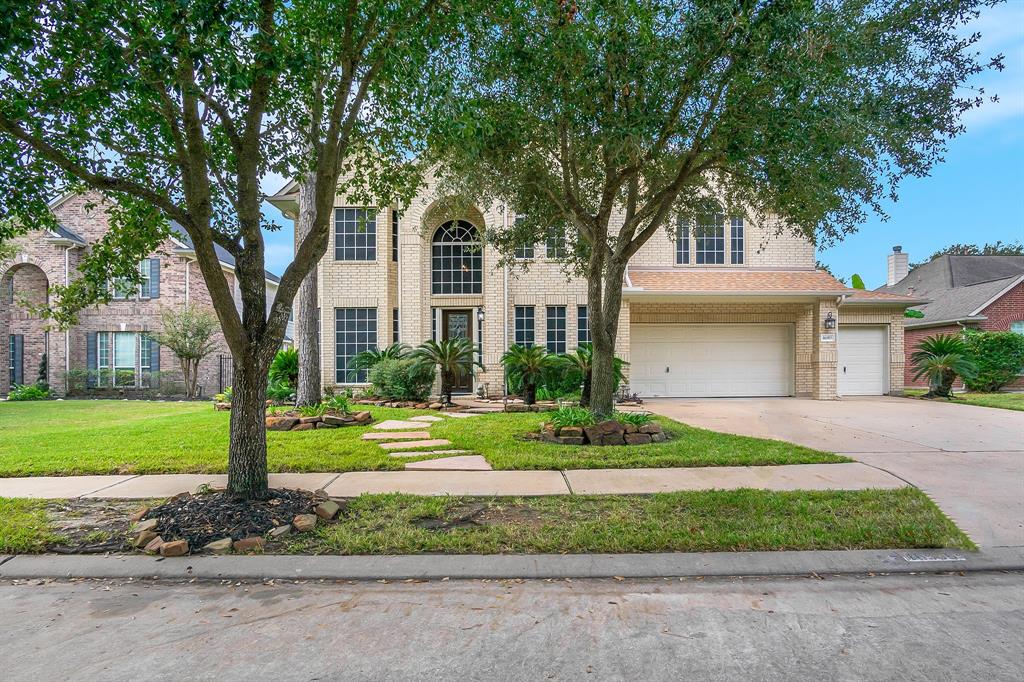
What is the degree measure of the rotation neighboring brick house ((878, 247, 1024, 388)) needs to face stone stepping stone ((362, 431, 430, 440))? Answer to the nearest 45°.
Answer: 0° — it already faces it

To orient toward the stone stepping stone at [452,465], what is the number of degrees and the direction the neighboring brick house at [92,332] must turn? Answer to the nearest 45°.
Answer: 0° — it already faces it

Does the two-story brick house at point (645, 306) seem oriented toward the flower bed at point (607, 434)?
yes

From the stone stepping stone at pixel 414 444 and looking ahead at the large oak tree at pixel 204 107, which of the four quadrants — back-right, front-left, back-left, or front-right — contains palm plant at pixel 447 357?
back-right

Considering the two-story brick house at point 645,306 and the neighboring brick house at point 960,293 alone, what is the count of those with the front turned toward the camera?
2

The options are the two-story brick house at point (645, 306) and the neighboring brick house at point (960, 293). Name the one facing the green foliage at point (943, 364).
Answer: the neighboring brick house

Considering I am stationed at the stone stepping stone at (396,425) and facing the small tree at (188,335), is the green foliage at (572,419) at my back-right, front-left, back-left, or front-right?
back-right

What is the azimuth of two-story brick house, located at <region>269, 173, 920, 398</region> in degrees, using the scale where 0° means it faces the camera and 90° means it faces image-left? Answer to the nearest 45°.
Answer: approximately 0°

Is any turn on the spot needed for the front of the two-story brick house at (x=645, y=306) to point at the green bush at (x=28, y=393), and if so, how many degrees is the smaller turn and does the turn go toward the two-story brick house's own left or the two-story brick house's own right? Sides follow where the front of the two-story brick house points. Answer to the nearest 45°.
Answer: approximately 90° to the two-story brick house's own right
